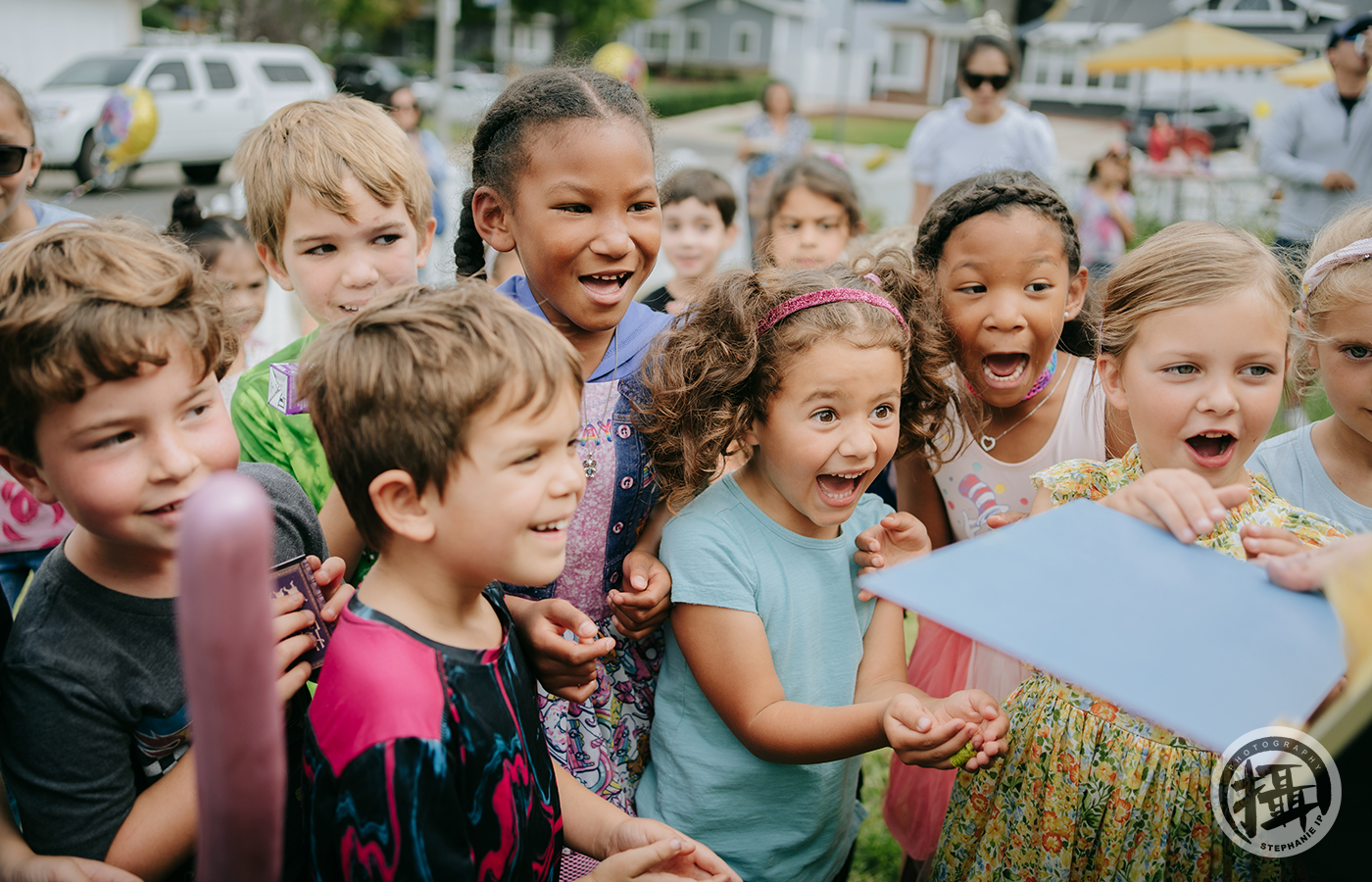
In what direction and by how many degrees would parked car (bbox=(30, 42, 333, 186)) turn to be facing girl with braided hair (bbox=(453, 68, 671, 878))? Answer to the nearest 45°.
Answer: approximately 45° to its left

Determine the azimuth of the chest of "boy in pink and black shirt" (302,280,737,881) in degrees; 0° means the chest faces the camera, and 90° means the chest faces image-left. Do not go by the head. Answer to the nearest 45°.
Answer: approximately 315°

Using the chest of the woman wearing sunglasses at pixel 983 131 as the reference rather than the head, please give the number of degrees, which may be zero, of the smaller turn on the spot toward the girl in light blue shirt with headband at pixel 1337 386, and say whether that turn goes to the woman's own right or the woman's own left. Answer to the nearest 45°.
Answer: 0° — they already face them

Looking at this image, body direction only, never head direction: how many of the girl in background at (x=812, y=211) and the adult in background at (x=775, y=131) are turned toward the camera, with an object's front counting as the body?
2

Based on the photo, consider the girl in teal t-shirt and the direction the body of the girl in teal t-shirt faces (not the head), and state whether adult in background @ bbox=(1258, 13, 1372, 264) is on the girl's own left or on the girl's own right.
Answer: on the girl's own left

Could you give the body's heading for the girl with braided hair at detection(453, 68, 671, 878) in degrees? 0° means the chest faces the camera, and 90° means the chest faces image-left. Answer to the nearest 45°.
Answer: approximately 315°
